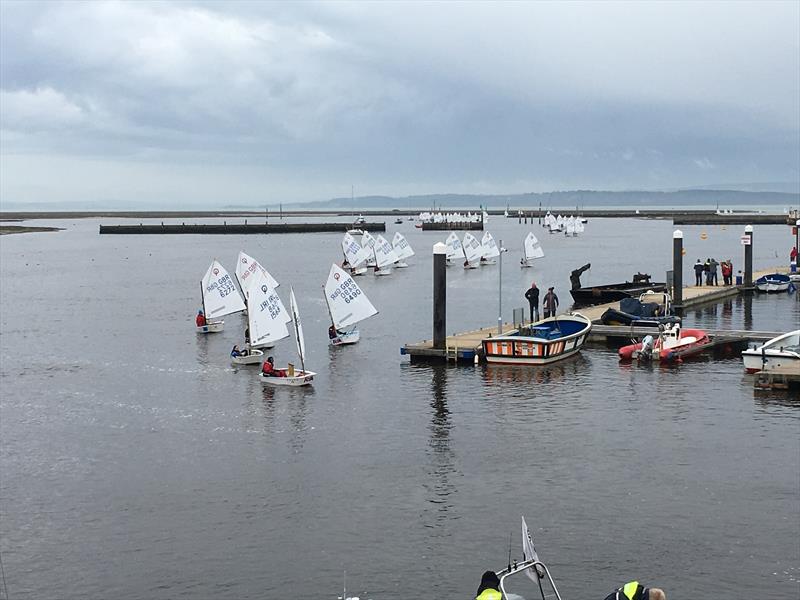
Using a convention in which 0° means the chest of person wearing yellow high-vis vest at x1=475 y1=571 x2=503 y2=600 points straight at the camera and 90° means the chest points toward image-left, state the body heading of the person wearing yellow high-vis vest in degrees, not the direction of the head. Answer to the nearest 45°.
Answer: approximately 180°

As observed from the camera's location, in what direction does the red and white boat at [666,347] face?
facing away from the viewer and to the right of the viewer

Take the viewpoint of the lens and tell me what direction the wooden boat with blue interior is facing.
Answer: facing away from the viewer and to the right of the viewer

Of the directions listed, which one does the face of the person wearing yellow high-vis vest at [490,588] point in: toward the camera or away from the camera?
away from the camera

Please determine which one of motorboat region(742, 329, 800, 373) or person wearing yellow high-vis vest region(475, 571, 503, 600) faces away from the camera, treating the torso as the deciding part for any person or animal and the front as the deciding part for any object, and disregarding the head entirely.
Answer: the person wearing yellow high-vis vest

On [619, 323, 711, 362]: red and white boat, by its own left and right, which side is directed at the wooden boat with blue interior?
back

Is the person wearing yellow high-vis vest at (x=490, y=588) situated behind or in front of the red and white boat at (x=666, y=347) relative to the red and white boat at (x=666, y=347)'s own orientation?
behind

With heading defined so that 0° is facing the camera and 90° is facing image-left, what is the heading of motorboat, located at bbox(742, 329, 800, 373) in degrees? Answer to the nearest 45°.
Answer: approximately 90°

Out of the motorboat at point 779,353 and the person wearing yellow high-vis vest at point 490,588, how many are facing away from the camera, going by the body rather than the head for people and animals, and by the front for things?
1

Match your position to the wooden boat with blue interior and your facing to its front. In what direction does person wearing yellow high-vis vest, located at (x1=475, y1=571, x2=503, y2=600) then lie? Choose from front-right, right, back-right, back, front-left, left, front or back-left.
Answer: back-right

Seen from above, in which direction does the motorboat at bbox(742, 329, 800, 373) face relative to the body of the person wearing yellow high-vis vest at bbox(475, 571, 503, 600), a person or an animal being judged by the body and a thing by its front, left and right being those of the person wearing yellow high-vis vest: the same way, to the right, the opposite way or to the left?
to the left

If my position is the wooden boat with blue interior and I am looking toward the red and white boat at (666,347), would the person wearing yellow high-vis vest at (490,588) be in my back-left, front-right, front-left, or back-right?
back-right

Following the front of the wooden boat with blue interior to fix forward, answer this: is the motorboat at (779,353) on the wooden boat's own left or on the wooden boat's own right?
on the wooden boat's own right

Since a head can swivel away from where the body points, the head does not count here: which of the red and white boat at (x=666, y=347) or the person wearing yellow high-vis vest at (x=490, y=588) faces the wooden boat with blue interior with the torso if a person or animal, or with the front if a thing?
the person wearing yellow high-vis vest
